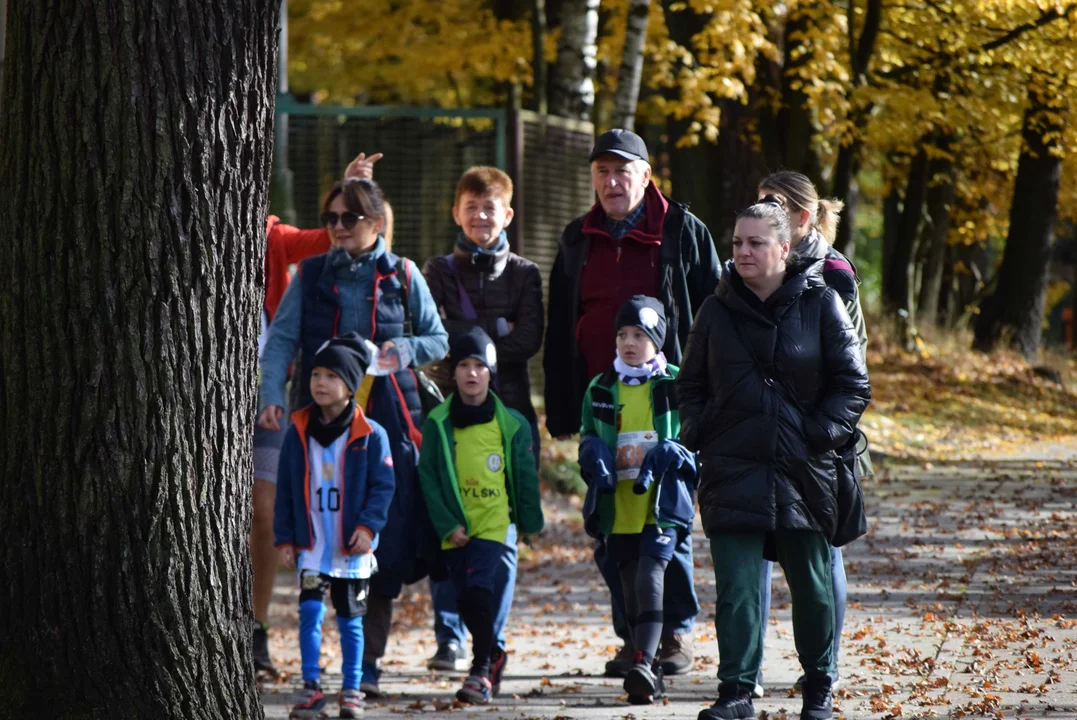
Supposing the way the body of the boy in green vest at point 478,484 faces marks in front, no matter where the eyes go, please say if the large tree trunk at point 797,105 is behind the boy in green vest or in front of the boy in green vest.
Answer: behind

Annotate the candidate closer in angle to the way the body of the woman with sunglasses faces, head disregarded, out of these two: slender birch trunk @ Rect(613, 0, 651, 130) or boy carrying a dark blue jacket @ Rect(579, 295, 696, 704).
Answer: the boy carrying a dark blue jacket

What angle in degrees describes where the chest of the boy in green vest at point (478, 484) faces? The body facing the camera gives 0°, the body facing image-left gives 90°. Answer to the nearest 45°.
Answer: approximately 0°

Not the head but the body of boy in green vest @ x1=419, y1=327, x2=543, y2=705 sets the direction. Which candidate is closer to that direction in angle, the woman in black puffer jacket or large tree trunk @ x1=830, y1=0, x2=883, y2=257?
the woman in black puffer jacket

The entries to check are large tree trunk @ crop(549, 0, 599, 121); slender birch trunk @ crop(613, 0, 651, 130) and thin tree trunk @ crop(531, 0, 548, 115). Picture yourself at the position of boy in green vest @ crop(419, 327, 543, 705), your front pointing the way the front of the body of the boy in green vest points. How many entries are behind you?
3

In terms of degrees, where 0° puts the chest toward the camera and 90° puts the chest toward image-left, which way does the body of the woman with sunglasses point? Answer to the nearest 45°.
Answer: approximately 0°

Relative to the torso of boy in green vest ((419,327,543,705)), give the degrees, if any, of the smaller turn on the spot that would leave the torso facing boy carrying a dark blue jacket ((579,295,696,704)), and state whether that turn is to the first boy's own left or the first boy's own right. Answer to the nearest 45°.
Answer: approximately 45° to the first boy's own left
